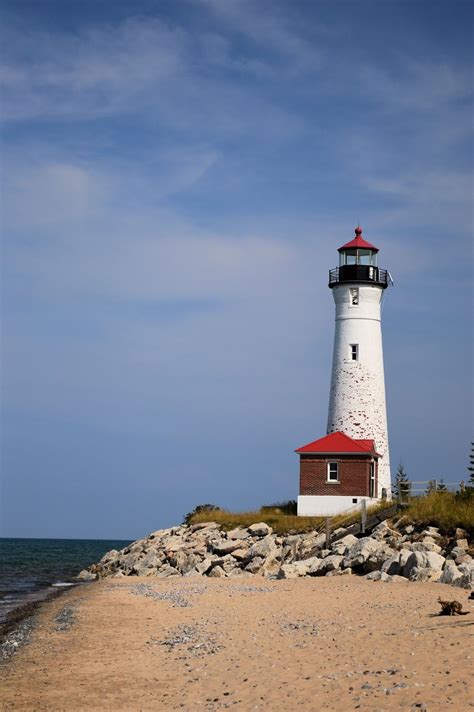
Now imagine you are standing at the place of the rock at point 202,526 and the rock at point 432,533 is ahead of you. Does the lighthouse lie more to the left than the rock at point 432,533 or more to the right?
left

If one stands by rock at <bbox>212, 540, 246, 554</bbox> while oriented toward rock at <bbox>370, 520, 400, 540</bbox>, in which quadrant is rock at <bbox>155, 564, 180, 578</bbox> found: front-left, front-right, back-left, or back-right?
back-right

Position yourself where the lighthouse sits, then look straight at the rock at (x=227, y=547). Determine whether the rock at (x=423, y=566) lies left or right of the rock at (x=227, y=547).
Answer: left

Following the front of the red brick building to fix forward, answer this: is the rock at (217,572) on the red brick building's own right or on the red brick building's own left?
on the red brick building's own right

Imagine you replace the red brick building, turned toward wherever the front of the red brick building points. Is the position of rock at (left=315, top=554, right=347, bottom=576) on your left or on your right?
on your right

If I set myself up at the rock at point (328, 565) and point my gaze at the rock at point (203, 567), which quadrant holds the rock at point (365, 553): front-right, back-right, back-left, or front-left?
back-right

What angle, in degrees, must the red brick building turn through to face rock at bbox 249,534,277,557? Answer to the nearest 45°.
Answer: approximately 90° to its right
